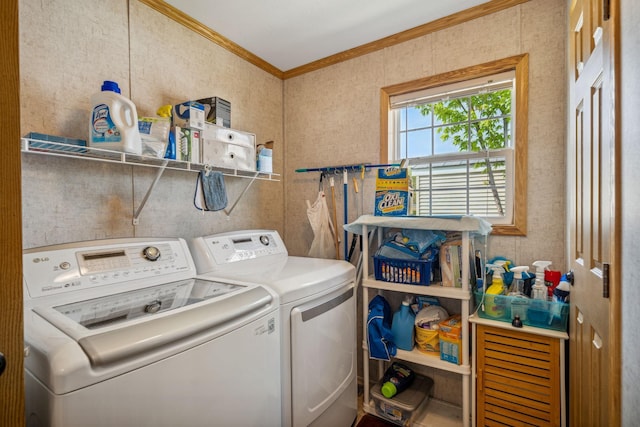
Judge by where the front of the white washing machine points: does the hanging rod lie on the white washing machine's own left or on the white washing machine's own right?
on the white washing machine's own left

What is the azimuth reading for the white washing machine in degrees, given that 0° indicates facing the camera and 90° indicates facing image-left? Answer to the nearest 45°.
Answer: approximately 315°

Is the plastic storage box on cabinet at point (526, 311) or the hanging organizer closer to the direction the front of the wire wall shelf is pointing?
the plastic storage box on cabinet

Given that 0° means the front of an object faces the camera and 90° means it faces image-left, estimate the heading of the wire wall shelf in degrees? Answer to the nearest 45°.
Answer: approximately 315°

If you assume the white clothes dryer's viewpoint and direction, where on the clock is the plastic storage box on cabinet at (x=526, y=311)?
The plastic storage box on cabinet is roughly at 11 o'clock from the white clothes dryer.

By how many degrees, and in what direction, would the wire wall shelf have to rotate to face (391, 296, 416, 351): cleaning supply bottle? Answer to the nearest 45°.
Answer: approximately 45° to its left
